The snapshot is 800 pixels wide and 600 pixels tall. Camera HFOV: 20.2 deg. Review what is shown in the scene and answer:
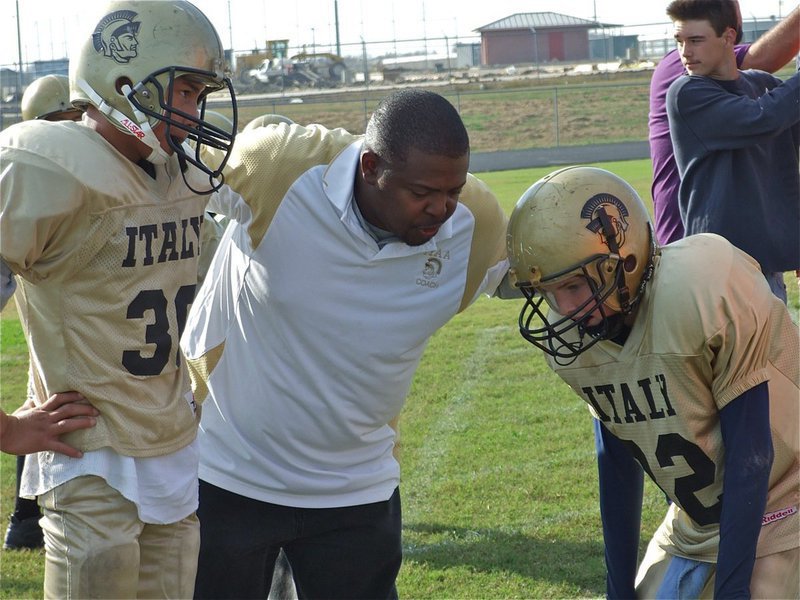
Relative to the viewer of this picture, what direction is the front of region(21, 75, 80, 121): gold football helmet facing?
facing to the right of the viewer
